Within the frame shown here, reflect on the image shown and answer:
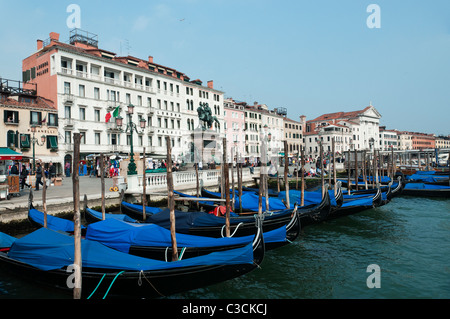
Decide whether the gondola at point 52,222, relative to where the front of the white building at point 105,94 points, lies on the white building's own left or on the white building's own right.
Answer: on the white building's own right

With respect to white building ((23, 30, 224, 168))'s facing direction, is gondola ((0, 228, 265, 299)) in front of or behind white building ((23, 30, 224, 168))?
in front
